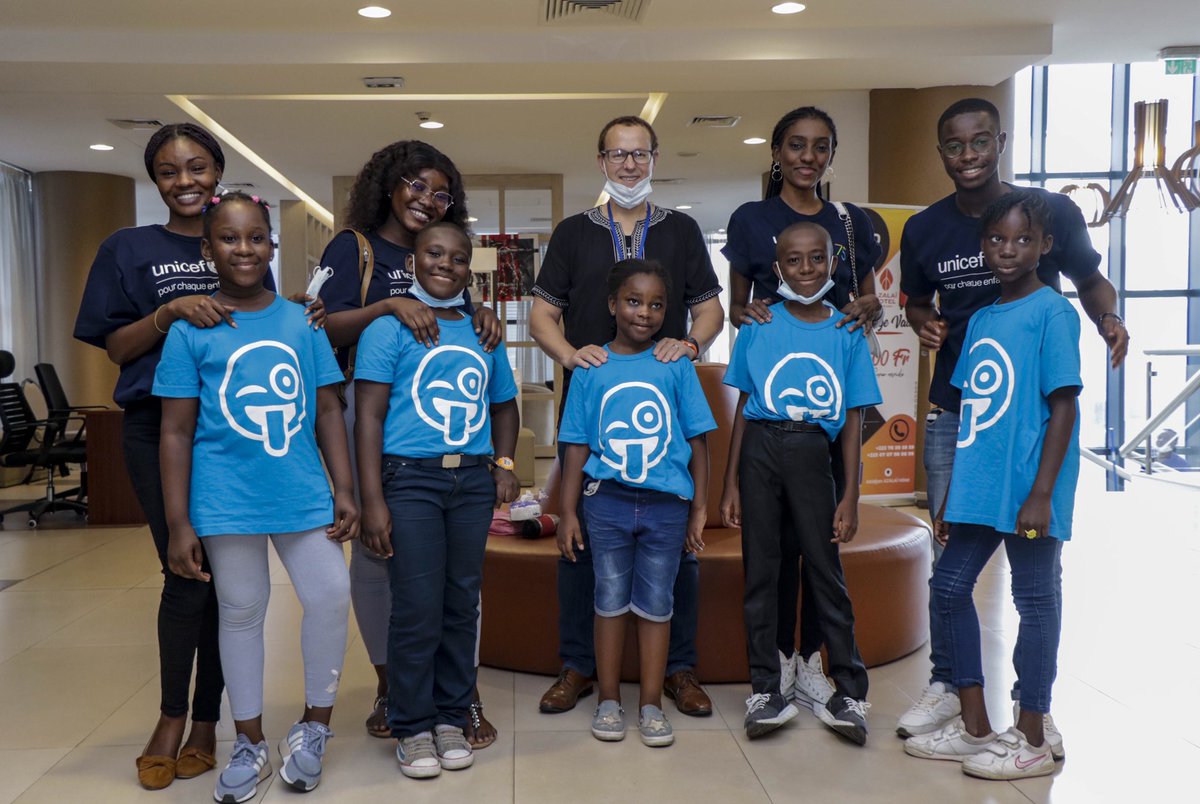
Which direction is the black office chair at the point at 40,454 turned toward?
to the viewer's right

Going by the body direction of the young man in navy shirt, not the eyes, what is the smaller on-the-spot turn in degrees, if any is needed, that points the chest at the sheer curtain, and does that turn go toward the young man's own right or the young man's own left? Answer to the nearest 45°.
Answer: approximately 135° to the young man's own right

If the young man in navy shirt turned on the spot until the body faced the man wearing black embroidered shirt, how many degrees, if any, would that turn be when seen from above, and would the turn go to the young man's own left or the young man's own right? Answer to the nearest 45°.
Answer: approximately 90° to the young man's own right

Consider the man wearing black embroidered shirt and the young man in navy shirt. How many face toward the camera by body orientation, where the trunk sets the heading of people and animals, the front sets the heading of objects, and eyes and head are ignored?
2

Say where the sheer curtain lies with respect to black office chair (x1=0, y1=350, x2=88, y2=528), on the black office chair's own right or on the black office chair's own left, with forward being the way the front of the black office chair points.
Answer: on the black office chair's own left

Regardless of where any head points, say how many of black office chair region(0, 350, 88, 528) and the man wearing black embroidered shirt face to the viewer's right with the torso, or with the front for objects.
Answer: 1

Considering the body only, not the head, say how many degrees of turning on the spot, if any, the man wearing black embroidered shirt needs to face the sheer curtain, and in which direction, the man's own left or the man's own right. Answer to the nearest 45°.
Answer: approximately 135° to the man's own right
